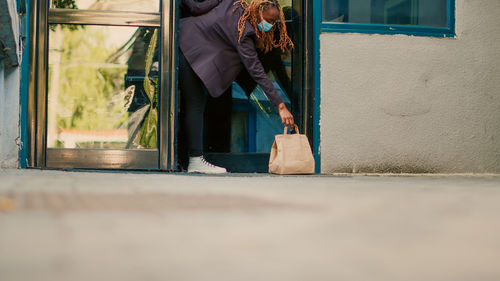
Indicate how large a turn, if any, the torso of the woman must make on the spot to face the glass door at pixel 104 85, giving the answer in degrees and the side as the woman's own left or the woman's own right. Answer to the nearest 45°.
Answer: approximately 180°

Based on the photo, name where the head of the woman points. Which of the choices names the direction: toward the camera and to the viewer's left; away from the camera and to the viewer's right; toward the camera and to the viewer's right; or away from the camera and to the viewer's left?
toward the camera and to the viewer's right

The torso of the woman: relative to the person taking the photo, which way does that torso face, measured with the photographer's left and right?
facing to the right of the viewer

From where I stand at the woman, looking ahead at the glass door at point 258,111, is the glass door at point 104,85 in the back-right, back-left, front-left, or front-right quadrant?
back-left

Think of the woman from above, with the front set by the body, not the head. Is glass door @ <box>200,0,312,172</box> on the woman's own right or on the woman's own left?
on the woman's own left

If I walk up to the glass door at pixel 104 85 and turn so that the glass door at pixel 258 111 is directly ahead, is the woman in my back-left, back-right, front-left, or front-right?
front-right
